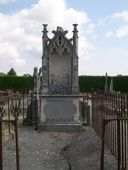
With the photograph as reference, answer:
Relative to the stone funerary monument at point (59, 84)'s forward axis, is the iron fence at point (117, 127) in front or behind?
in front

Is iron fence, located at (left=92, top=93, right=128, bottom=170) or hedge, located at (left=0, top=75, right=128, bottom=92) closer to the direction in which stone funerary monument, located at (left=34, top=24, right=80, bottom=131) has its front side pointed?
the iron fence

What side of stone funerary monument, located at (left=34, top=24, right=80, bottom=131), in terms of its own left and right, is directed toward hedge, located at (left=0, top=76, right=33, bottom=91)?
back

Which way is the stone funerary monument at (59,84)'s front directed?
toward the camera

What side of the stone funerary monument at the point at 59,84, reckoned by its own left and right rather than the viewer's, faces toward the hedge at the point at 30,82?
back
